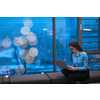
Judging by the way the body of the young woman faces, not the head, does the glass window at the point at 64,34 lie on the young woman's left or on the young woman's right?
on the young woman's right

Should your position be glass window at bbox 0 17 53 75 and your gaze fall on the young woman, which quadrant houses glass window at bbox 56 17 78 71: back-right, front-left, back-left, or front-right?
front-left

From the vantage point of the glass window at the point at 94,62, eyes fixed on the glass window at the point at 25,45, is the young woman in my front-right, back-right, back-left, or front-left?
front-left

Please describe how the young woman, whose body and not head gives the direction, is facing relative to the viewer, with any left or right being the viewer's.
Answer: facing the viewer and to the left of the viewer

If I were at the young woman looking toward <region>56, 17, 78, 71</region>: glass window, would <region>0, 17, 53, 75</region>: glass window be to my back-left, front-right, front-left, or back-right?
front-left

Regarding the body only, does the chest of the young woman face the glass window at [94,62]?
no

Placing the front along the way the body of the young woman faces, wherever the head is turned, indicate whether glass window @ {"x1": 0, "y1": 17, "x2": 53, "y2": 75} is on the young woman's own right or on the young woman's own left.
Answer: on the young woman's own right

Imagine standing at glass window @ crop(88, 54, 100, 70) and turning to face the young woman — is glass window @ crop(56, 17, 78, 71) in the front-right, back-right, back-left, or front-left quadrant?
front-right
